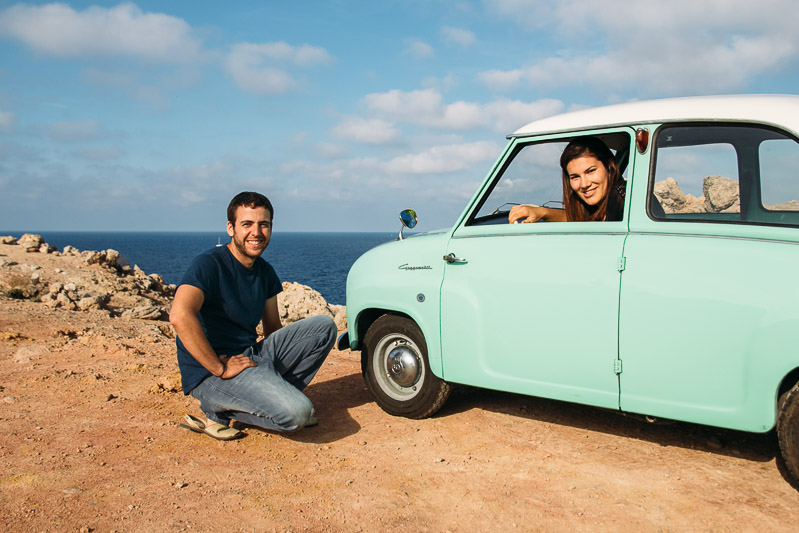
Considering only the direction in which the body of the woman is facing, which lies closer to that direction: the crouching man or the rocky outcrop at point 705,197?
the crouching man

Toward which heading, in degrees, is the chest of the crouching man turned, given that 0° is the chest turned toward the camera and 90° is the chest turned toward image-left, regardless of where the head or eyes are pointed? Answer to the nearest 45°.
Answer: approximately 315°

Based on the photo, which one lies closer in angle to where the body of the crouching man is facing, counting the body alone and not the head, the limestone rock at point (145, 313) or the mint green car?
the mint green car
